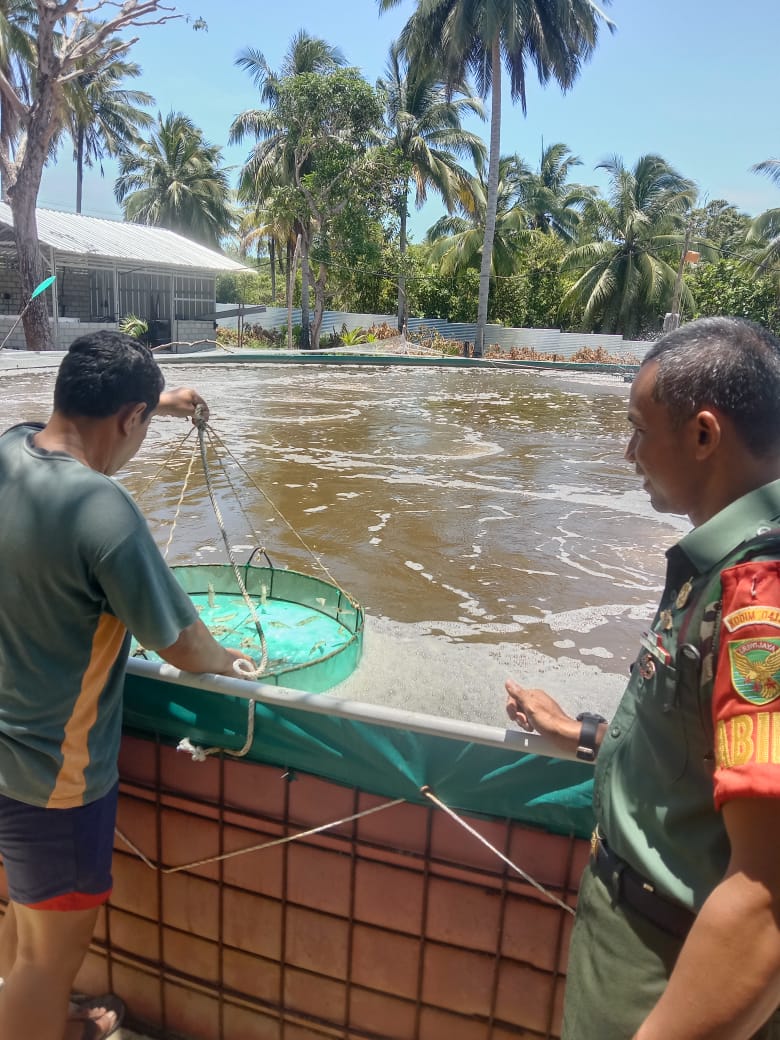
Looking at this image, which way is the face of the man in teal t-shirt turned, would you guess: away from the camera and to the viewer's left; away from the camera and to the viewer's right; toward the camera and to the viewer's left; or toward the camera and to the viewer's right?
away from the camera and to the viewer's right

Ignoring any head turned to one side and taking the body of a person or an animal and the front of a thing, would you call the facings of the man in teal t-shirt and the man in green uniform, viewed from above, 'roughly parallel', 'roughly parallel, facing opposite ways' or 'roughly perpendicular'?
roughly perpendicular

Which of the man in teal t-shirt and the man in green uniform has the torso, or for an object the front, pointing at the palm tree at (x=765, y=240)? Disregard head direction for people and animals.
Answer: the man in teal t-shirt

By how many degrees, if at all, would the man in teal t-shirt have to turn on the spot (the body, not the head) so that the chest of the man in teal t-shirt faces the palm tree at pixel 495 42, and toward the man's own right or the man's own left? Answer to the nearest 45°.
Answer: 0° — they already face it

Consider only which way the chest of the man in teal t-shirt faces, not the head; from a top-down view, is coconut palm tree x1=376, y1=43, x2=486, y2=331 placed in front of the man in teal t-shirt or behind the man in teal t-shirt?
in front

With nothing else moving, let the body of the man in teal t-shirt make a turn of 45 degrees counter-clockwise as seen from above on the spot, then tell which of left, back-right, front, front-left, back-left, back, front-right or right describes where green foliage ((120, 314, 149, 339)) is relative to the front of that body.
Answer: front

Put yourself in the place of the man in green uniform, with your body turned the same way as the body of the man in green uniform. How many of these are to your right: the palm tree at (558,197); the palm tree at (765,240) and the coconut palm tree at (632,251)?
3

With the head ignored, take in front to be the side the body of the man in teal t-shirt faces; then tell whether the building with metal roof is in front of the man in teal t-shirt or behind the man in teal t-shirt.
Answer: in front

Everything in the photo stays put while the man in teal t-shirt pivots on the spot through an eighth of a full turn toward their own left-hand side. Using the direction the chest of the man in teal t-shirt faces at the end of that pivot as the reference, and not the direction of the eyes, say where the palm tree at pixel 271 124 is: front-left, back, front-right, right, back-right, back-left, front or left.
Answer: front

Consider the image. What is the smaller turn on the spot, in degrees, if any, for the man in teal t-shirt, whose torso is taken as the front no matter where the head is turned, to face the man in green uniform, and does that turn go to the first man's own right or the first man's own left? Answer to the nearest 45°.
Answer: approximately 90° to the first man's own right

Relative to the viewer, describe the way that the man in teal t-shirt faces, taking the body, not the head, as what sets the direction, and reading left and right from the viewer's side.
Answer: facing away from the viewer and to the right of the viewer

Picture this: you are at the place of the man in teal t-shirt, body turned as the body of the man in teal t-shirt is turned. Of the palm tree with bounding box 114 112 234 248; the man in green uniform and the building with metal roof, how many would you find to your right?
1

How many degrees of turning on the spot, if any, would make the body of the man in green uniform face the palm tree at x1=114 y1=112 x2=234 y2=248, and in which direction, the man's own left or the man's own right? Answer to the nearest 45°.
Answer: approximately 45° to the man's own right

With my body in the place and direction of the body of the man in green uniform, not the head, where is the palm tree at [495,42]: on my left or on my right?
on my right

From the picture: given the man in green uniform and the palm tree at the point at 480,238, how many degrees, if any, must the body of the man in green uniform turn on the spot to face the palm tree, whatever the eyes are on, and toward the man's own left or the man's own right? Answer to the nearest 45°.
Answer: approximately 90° to the man's own right

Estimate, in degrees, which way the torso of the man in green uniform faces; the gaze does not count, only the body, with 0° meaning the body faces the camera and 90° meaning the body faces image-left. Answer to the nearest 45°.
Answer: approximately 90°
